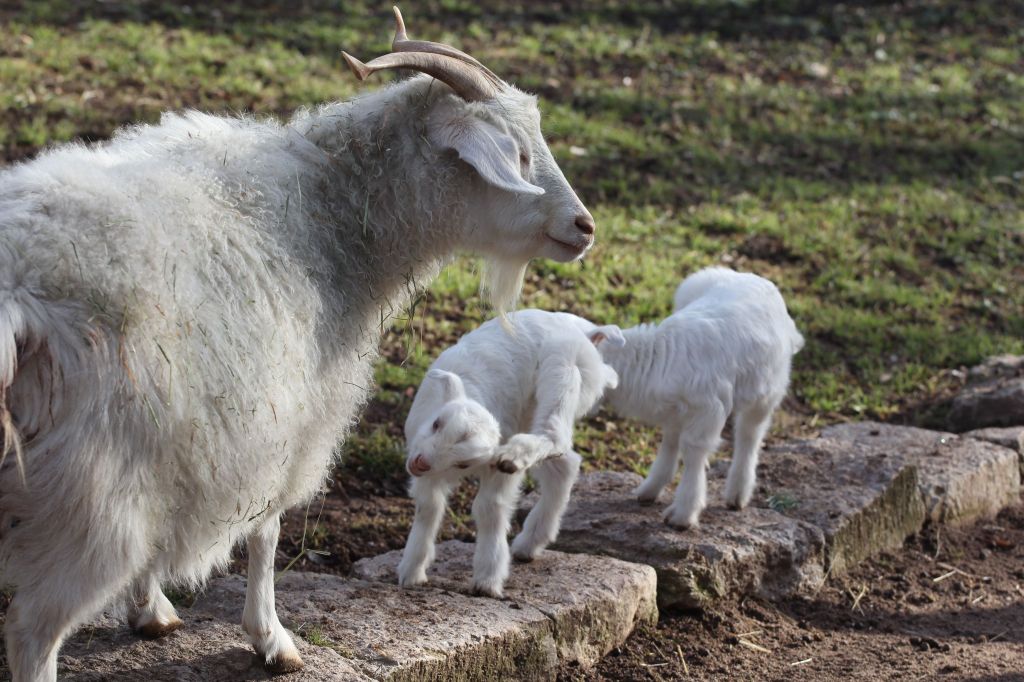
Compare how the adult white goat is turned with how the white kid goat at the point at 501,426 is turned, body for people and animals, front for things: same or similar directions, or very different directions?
very different directions

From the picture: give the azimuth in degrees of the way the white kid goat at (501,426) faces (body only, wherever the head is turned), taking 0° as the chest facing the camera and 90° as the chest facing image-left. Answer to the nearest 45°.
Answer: approximately 45°

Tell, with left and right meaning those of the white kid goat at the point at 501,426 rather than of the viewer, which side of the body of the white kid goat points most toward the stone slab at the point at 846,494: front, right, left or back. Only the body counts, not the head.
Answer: back

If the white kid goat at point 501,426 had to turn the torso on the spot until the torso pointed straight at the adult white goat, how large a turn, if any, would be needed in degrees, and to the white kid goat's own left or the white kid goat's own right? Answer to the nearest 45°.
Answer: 0° — it already faces it

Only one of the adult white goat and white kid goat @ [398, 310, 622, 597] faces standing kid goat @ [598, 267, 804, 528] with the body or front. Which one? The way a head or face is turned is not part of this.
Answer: the adult white goat

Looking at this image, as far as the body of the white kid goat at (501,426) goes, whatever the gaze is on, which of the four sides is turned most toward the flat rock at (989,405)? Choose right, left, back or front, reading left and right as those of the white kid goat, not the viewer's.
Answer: back
